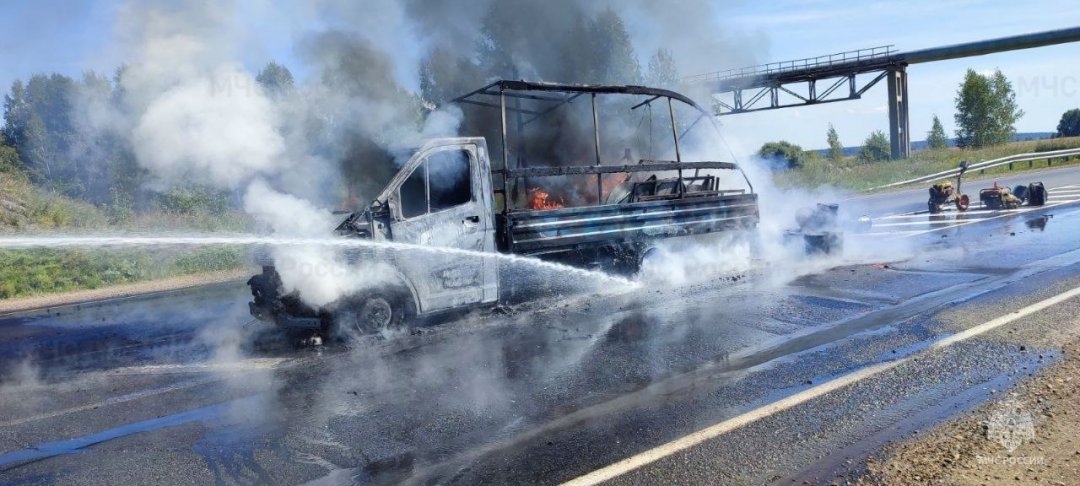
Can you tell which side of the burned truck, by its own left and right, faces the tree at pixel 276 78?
right

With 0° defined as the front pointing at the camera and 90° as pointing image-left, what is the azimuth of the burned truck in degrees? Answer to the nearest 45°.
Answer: approximately 45°

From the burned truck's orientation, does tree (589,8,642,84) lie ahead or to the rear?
to the rear

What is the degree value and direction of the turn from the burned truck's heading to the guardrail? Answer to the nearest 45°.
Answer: approximately 180°

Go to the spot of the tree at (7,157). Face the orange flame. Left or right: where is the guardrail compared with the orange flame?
left
